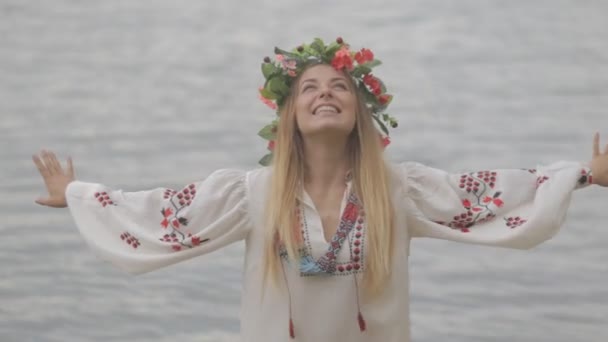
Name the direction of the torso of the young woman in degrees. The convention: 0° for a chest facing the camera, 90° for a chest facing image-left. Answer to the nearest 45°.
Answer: approximately 0°
